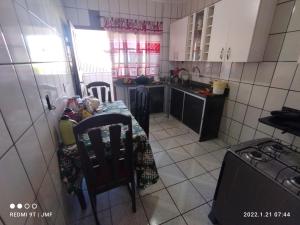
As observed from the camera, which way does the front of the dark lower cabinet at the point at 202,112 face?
facing the viewer and to the left of the viewer

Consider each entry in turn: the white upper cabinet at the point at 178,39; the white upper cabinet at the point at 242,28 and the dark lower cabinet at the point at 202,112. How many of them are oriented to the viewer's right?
0

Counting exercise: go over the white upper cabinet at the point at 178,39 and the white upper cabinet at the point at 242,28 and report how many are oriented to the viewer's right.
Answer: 0

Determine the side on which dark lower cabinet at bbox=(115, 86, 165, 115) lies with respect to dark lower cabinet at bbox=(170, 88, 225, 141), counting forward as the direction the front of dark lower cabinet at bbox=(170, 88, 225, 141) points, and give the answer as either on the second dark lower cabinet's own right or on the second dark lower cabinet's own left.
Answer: on the second dark lower cabinet's own right

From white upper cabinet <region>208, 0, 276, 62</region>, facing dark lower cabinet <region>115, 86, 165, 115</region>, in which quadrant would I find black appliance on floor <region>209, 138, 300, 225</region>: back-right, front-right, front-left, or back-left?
back-left

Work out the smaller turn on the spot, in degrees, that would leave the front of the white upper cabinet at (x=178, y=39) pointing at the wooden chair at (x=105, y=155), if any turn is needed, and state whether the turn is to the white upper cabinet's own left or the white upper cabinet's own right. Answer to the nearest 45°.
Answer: approximately 45° to the white upper cabinet's own left

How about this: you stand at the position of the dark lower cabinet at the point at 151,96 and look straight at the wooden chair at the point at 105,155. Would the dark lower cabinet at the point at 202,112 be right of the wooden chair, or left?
left

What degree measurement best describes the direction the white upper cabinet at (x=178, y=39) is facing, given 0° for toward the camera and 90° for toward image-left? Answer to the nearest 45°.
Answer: approximately 45°

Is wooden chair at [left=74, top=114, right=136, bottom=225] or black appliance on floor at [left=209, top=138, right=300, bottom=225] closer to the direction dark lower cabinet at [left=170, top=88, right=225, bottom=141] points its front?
the wooden chair

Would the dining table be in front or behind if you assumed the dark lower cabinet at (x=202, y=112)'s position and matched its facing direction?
in front

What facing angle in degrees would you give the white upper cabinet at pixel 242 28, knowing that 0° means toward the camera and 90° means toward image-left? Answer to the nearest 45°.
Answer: approximately 45°

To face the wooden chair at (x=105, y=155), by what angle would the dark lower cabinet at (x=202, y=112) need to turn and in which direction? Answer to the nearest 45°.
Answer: approximately 45° to its left

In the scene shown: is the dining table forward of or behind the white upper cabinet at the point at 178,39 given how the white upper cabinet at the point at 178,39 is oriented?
forward
